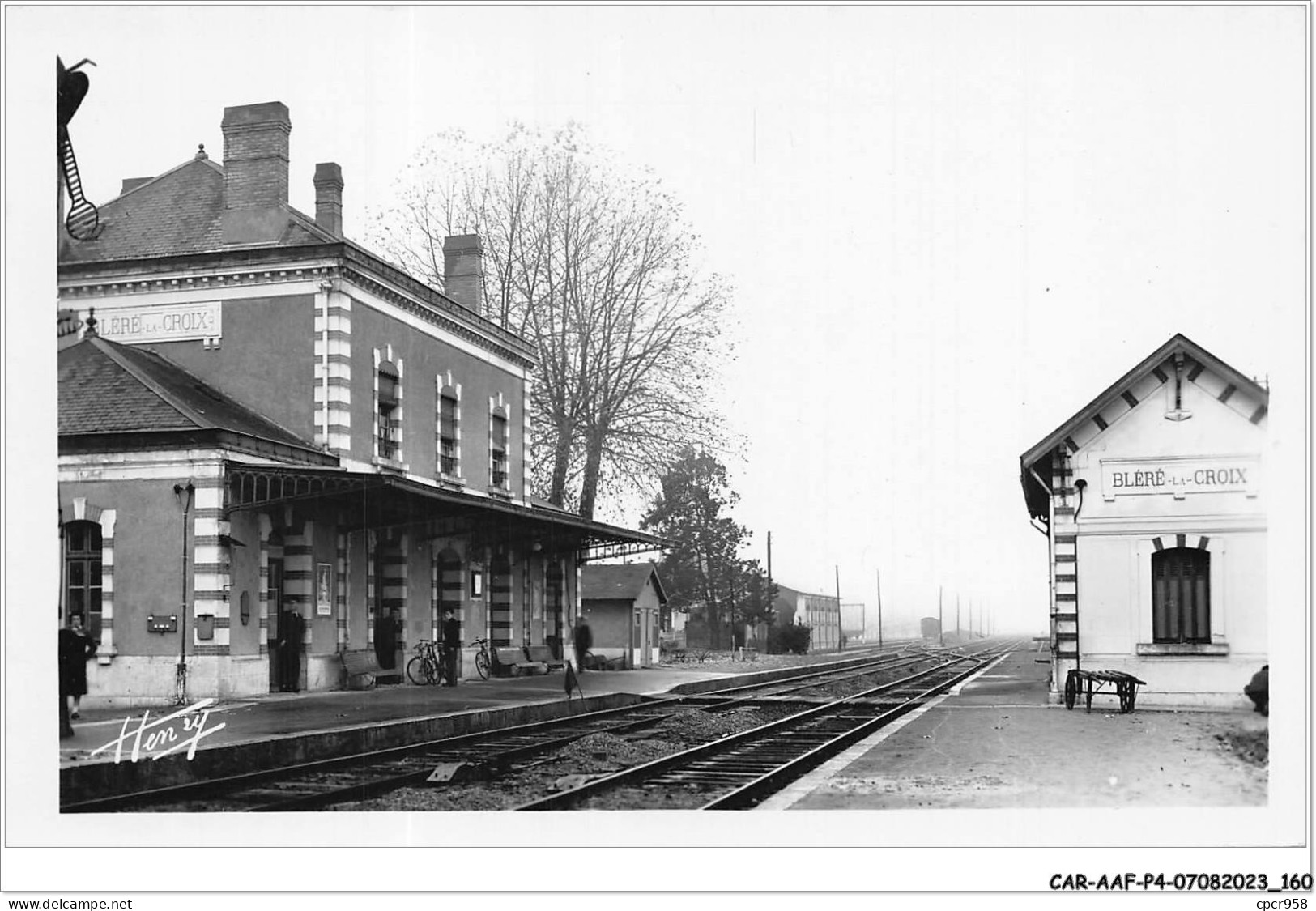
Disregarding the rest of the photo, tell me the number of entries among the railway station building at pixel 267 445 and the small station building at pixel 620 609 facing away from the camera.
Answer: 0

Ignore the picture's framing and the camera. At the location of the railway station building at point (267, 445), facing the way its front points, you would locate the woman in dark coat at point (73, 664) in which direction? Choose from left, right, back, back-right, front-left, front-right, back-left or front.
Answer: front-right

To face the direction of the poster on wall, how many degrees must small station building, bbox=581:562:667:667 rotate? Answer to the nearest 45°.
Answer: approximately 45° to its right

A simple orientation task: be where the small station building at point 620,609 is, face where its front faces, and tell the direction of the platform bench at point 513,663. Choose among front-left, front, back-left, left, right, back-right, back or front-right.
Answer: front-right

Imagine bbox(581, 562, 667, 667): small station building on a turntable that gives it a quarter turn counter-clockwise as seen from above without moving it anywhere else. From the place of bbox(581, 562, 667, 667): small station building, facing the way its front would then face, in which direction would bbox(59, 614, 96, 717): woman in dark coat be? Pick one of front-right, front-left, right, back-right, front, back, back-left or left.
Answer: back-right

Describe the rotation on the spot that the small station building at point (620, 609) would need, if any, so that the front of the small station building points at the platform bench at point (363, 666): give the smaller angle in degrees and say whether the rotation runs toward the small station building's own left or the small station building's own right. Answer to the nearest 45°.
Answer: approximately 45° to the small station building's own right

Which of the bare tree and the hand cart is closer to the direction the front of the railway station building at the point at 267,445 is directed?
the hand cart
